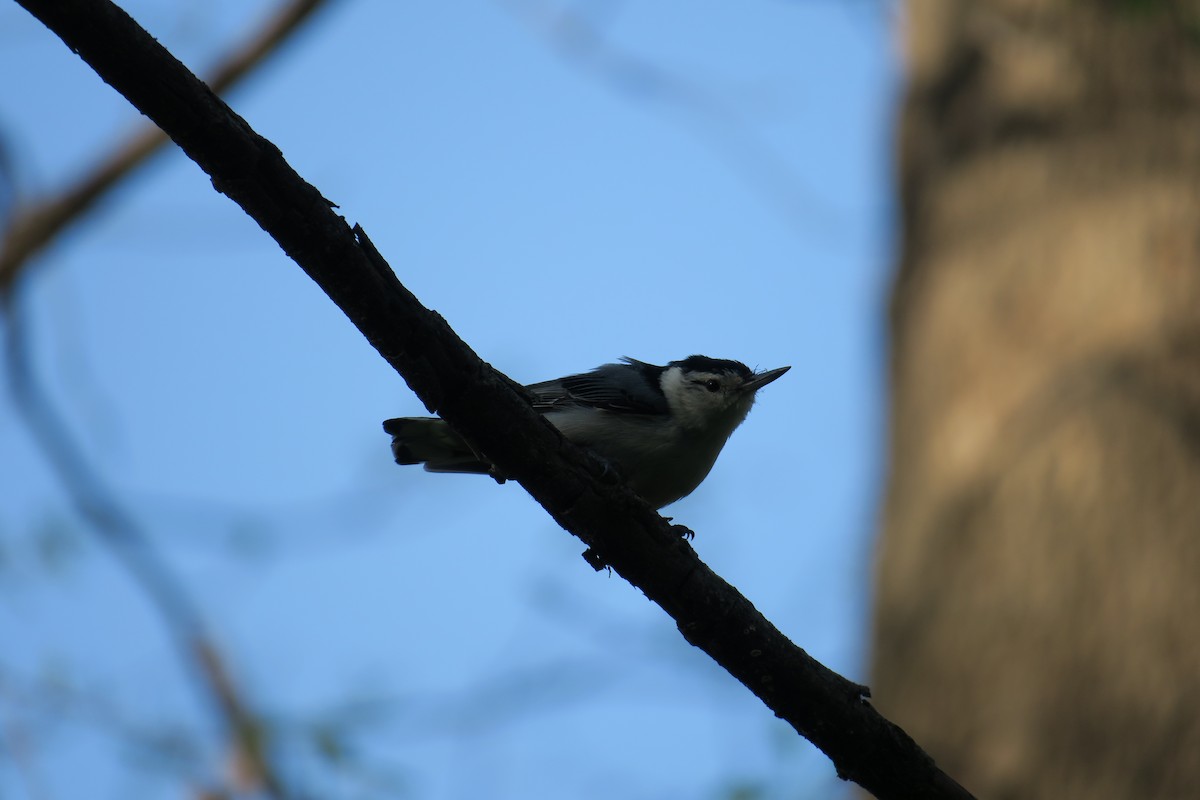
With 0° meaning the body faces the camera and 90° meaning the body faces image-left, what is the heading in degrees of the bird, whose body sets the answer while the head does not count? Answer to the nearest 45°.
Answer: approximately 270°
